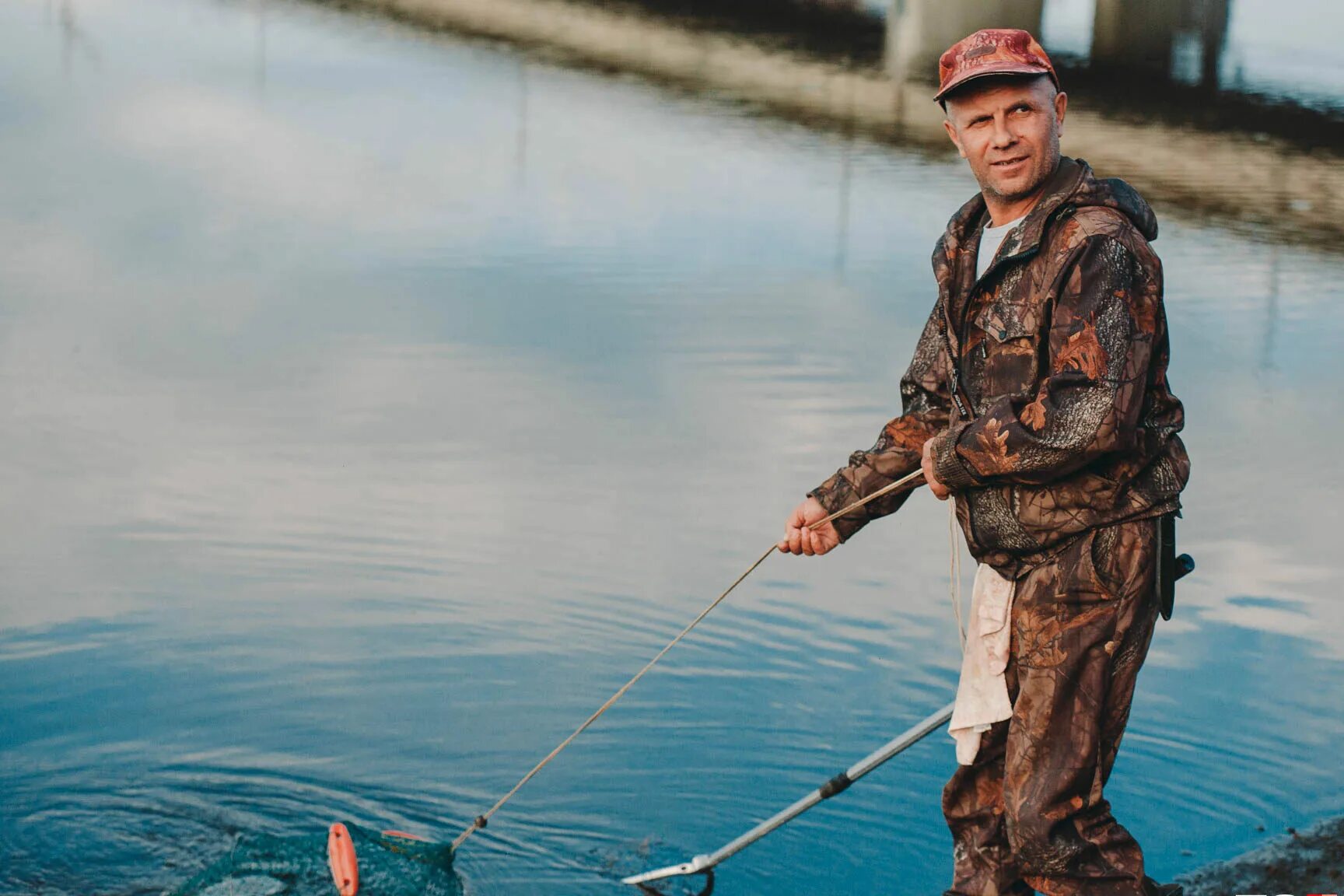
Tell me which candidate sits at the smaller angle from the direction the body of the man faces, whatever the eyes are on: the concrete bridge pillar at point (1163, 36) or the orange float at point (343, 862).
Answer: the orange float

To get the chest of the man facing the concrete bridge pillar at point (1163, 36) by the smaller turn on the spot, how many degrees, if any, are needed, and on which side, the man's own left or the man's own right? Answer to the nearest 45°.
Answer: approximately 135° to the man's own right
